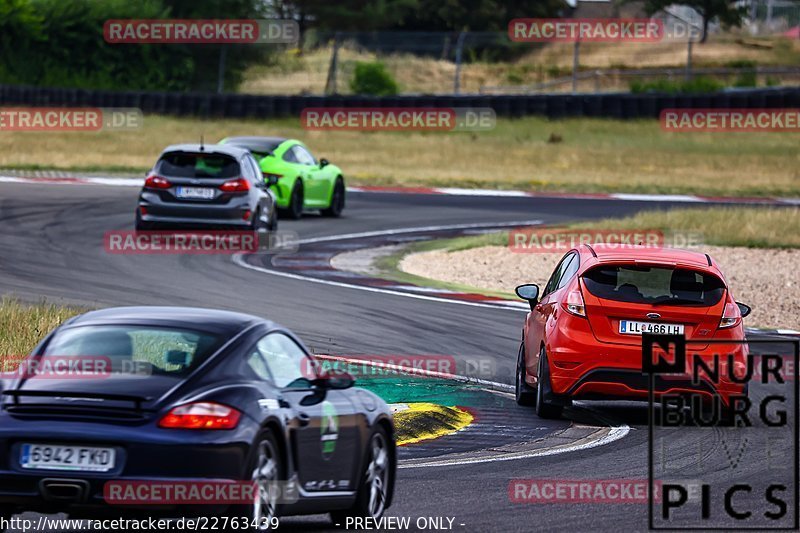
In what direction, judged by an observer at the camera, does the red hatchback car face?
facing away from the viewer and to the left of the viewer

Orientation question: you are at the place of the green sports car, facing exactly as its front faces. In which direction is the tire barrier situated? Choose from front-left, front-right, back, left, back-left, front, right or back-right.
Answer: front-left

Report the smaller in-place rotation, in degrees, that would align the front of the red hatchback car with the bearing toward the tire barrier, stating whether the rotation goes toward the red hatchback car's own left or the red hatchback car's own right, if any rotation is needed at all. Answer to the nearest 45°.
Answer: approximately 45° to the red hatchback car's own right

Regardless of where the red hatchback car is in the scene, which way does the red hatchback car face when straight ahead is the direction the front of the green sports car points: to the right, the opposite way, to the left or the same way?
to the left

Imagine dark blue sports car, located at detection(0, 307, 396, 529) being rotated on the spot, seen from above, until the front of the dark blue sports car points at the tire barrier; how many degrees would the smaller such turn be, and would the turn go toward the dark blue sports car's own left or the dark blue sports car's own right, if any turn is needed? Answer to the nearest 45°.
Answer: approximately 45° to the dark blue sports car's own left

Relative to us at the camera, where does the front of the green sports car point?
facing away from the viewer and to the right of the viewer

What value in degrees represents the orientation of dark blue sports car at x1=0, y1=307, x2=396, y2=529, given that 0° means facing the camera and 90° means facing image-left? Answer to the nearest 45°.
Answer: approximately 225°

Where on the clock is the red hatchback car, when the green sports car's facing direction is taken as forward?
The red hatchback car is roughly at 4 o'clock from the green sports car.

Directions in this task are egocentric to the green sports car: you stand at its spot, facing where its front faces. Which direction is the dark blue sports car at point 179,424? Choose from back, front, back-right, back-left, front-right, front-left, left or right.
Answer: back-right
